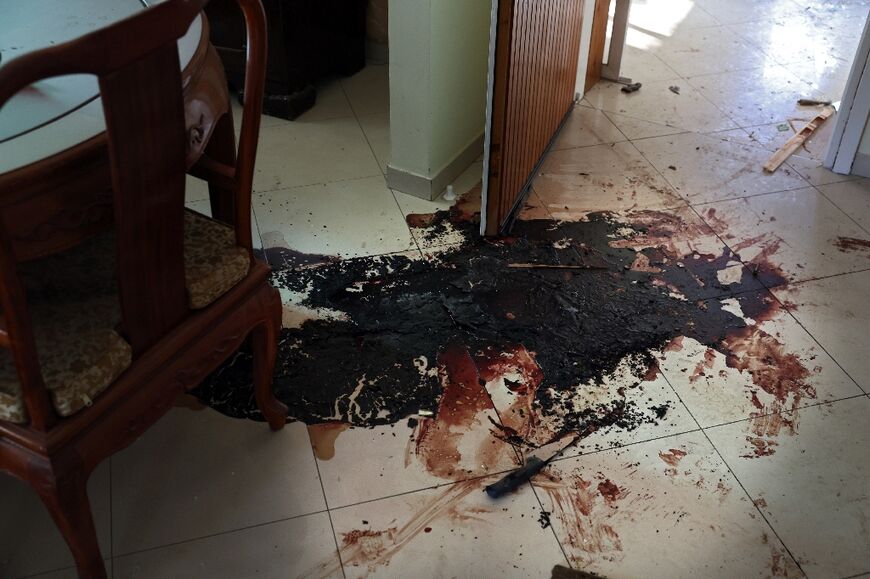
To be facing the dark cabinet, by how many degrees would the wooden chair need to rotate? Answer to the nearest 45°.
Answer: approximately 45° to its right

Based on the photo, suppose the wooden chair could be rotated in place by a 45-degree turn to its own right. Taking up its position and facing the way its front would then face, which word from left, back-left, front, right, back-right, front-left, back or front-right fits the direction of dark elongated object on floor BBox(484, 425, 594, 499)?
right

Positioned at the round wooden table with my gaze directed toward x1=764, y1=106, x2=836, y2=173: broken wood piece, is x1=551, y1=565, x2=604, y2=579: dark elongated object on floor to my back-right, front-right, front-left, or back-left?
front-right

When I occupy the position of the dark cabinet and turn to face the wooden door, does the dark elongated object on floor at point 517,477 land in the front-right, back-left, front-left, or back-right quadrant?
front-right

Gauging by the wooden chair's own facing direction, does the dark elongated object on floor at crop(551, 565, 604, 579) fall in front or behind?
behind

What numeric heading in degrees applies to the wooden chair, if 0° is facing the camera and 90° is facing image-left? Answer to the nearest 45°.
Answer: approximately 135°

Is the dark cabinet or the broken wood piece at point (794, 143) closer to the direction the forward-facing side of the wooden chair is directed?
the dark cabinet

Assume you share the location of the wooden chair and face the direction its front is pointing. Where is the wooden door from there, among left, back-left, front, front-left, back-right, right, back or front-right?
right
